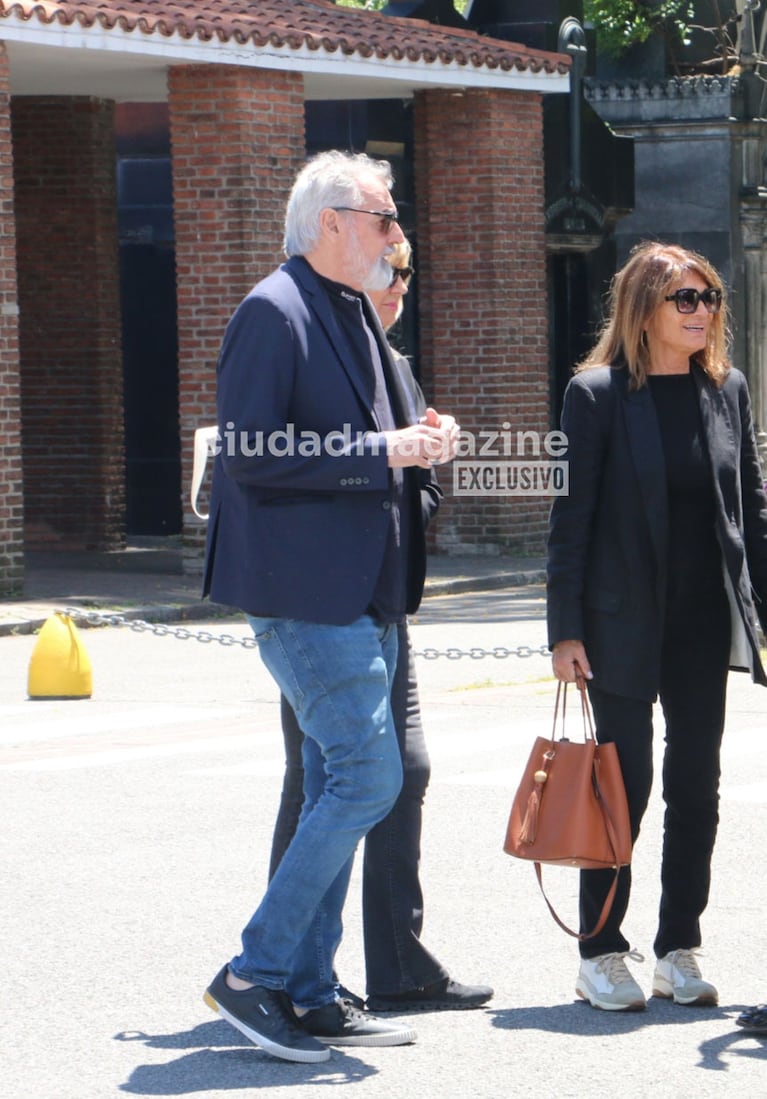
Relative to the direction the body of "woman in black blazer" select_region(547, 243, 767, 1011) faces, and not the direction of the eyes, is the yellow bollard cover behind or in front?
behind

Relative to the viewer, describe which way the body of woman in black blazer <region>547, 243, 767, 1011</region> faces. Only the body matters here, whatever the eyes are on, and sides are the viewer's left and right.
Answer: facing the viewer and to the right of the viewer

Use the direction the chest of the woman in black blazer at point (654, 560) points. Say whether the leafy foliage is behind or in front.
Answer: behind

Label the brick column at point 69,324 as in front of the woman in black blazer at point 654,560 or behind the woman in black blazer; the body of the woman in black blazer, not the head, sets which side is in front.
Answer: behind

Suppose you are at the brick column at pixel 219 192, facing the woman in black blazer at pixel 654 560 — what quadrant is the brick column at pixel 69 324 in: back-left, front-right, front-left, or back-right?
back-right

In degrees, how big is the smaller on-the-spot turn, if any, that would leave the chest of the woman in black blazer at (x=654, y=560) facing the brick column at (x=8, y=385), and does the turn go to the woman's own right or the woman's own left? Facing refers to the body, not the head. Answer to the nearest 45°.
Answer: approximately 180°

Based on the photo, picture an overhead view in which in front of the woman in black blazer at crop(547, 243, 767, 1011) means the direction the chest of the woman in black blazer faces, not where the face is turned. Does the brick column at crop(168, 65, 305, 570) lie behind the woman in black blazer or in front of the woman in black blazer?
behind

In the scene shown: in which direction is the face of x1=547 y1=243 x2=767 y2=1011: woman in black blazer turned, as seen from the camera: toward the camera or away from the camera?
toward the camera

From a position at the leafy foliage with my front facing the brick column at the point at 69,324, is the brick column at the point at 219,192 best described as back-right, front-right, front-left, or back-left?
front-left
